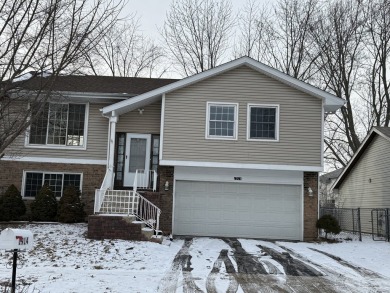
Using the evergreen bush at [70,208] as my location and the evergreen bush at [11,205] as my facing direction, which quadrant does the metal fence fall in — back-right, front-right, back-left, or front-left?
back-right

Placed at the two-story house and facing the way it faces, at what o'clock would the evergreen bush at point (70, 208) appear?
The evergreen bush is roughly at 3 o'clock from the two-story house.

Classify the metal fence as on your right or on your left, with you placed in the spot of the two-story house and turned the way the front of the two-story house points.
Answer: on your left

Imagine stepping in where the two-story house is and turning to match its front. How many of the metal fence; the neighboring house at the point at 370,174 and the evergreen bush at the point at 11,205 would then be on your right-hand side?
1

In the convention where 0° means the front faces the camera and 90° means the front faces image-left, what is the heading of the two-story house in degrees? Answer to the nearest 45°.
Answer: approximately 0°

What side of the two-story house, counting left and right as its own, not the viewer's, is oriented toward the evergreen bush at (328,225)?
left

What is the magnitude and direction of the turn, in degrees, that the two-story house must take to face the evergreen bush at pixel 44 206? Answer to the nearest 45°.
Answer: approximately 90° to its right

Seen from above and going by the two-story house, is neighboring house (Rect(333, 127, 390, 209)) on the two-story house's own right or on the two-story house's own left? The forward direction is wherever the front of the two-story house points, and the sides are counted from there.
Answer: on the two-story house's own left

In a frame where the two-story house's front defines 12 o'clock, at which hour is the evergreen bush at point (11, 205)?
The evergreen bush is roughly at 3 o'clock from the two-story house.
